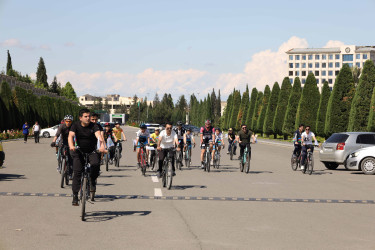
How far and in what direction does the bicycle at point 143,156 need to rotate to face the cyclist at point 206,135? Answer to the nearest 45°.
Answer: approximately 135° to its left

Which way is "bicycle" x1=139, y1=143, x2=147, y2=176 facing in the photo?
toward the camera

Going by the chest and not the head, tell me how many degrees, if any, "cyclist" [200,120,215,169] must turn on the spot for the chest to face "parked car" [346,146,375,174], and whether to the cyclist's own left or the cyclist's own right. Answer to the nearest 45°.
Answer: approximately 90° to the cyclist's own left

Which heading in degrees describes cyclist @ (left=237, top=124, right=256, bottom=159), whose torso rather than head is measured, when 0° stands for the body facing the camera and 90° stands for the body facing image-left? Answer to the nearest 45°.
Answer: approximately 0°

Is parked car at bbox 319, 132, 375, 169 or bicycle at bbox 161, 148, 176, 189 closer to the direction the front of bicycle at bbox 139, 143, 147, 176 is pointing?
the bicycle

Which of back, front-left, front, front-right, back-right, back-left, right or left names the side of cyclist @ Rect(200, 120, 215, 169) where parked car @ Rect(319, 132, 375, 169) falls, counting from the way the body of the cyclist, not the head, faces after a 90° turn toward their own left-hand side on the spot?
front

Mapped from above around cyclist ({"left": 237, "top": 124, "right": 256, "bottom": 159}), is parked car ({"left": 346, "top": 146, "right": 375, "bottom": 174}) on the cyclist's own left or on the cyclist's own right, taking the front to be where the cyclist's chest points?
on the cyclist's own left

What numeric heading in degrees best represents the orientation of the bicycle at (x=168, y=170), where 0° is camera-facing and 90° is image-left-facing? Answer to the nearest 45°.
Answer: approximately 0°

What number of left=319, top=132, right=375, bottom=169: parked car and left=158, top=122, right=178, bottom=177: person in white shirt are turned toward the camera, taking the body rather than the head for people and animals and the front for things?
1

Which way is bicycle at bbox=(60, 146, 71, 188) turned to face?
toward the camera

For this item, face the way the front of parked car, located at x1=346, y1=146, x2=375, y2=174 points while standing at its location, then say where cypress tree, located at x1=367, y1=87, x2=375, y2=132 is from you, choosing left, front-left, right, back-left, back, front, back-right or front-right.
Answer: right

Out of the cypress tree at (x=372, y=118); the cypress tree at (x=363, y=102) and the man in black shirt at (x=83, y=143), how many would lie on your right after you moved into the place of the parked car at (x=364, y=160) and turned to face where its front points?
2

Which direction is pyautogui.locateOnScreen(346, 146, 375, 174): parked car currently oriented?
to the viewer's left

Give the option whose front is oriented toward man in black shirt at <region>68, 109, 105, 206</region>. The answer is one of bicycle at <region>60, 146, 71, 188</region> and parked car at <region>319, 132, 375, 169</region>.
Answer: the bicycle

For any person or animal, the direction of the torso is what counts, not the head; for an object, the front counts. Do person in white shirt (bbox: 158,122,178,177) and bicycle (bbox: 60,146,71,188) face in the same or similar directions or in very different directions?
same or similar directions
